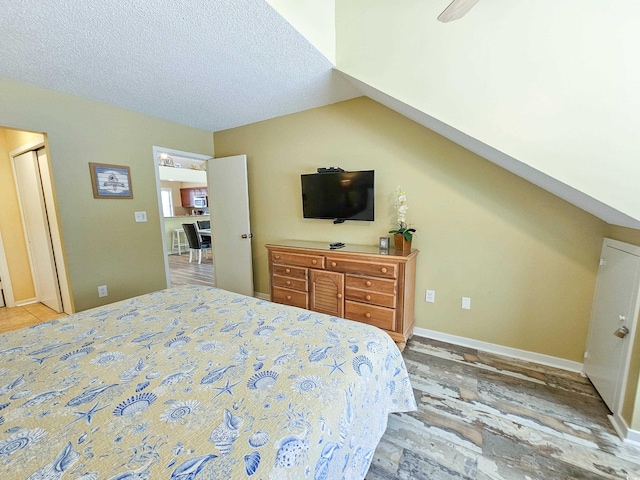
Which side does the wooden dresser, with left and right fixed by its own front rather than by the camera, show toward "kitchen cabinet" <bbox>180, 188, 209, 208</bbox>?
right

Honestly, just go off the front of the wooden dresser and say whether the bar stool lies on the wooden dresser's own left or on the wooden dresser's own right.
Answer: on the wooden dresser's own right

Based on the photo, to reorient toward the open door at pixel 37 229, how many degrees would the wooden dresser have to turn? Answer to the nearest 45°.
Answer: approximately 45° to its right

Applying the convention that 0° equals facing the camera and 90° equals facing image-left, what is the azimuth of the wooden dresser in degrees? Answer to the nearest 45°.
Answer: approximately 45°
